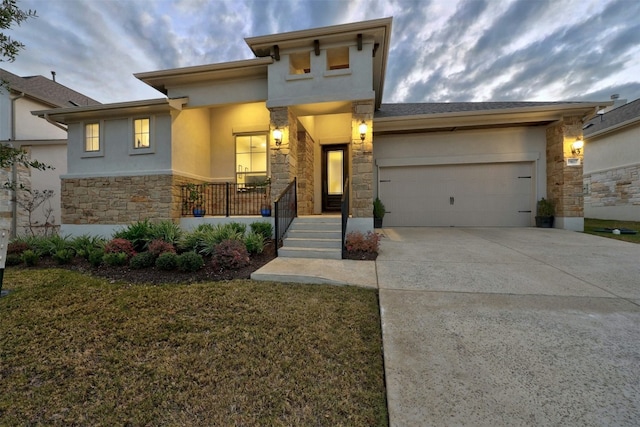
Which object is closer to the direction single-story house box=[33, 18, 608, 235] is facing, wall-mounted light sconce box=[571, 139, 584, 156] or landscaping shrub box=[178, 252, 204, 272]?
the landscaping shrub

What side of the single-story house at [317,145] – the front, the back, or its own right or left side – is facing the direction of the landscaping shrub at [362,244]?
front

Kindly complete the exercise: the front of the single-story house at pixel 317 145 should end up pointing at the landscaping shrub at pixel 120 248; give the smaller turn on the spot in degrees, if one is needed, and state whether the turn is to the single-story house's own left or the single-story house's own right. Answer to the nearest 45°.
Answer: approximately 45° to the single-story house's own right

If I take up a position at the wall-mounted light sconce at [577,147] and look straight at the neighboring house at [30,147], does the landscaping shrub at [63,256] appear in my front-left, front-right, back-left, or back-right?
front-left

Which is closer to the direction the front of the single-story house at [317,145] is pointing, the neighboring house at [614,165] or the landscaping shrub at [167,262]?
the landscaping shrub

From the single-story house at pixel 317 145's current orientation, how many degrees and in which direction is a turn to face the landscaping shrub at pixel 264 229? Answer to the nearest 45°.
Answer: approximately 45° to its right

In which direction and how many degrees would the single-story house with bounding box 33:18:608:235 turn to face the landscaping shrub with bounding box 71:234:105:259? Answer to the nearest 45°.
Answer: approximately 45° to its right

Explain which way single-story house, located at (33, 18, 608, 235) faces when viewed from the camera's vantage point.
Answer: facing the viewer

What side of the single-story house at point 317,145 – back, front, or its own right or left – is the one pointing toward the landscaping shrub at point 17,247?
right

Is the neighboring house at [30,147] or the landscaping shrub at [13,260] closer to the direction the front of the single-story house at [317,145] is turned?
the landscaping shrub

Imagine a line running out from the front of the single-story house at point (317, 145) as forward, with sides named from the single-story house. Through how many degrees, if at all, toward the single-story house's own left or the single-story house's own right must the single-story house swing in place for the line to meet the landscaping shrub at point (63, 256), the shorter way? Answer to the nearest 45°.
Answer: approximately 45° to the single-story house's own right

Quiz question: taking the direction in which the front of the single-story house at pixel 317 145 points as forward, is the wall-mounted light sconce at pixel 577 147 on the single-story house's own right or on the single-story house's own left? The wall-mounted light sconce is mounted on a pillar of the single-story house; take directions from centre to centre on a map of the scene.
on the single-story house's own left

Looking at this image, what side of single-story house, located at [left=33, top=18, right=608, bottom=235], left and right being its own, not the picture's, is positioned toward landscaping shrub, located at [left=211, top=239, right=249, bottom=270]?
front
